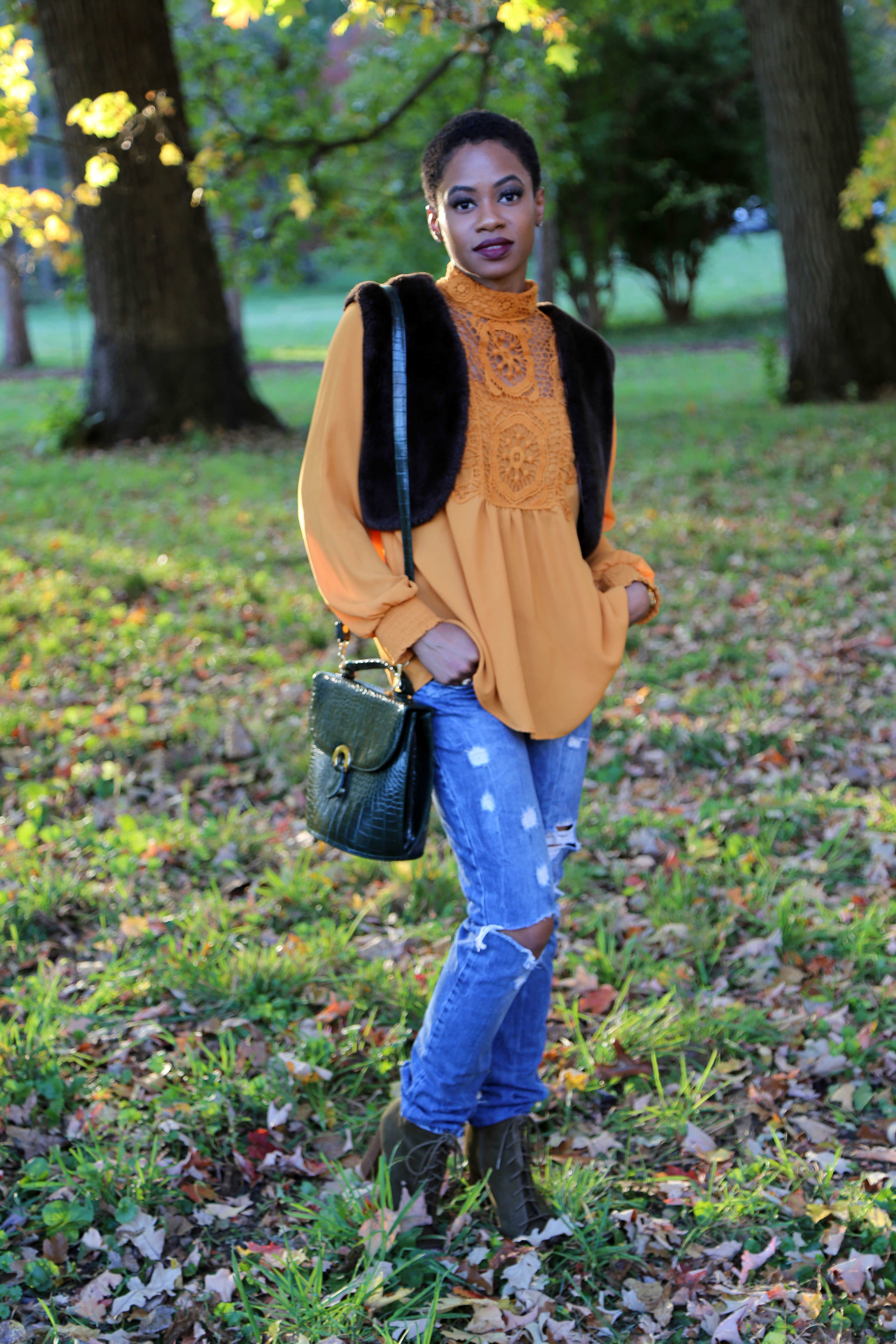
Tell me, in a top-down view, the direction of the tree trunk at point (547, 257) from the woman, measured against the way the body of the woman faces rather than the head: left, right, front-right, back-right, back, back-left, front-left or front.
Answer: back-left

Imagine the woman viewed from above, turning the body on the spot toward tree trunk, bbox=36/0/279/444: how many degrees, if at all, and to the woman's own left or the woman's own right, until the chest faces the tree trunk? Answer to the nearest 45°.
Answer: approximately 135° to the woman's own left

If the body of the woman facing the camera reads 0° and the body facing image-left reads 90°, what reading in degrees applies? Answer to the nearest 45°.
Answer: approximately 315°
